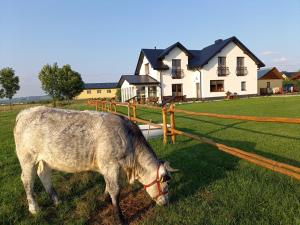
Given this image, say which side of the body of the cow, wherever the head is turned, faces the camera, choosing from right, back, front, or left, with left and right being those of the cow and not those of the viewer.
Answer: right

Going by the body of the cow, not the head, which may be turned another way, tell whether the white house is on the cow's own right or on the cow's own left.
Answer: on the cow's own left
